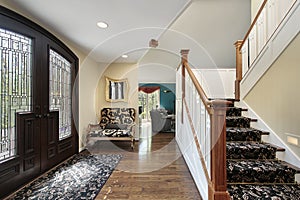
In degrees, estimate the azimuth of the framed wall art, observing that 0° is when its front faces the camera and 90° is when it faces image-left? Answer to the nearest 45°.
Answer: approximately 0°

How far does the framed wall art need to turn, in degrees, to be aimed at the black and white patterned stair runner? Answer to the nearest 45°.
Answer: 0° — it already faces it

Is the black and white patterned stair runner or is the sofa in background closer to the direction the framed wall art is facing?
the black and white patterned stair runner
